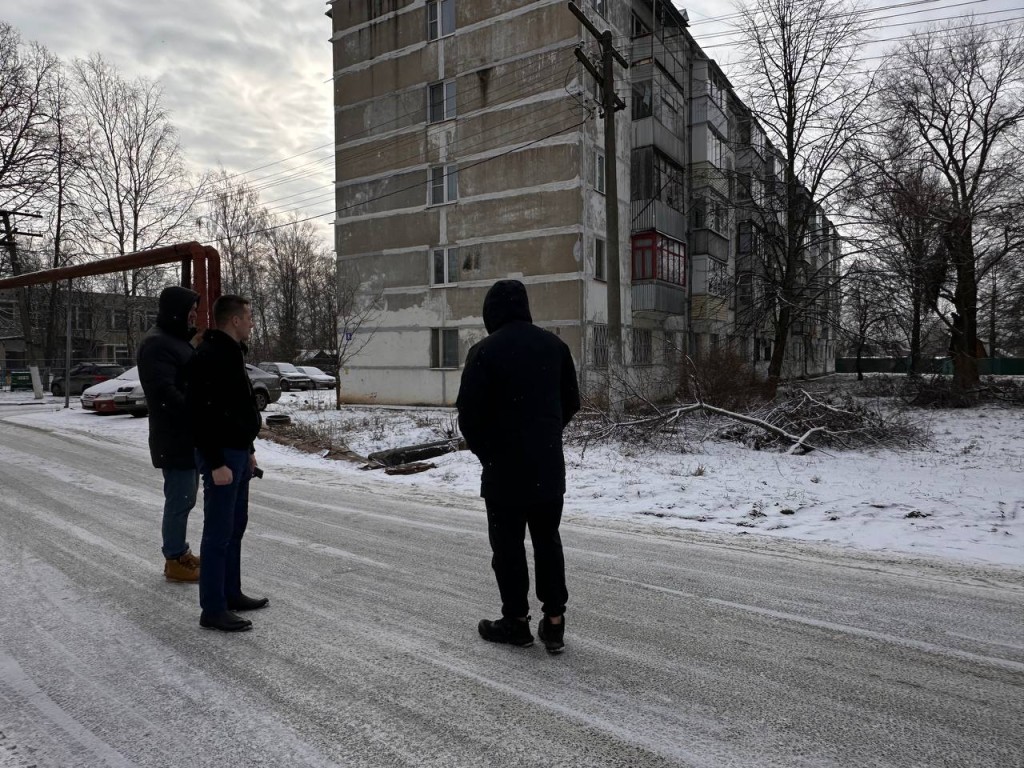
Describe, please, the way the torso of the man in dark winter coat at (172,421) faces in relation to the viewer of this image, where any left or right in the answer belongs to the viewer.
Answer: facing to the right of the viewer

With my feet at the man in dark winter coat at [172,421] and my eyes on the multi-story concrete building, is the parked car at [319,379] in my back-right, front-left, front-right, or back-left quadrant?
front-left

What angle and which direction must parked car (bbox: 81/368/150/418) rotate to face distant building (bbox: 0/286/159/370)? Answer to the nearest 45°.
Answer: approximately 135° to its right

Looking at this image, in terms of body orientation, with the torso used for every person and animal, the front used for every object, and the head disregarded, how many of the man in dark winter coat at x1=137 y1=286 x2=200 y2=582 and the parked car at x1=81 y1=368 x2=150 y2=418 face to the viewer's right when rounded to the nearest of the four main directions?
1

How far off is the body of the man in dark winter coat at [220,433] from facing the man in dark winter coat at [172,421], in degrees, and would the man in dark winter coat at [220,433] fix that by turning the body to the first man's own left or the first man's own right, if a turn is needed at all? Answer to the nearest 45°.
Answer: approximately 90° to the first man's own left

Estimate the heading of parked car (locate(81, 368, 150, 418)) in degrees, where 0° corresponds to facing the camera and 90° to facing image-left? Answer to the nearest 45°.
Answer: approximately 45°

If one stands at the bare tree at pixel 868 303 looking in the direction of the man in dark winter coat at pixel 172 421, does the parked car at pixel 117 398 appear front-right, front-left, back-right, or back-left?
front-right

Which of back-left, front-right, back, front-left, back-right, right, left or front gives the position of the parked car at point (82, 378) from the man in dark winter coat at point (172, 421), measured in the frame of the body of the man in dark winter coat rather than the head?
left

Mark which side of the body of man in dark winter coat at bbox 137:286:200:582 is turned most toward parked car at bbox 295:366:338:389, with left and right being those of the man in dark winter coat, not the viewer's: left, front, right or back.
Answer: left

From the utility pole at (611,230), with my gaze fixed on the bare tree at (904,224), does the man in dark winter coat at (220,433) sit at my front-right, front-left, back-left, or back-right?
back-right

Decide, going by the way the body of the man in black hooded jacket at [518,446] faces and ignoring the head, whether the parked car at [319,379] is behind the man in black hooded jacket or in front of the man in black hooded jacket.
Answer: in front

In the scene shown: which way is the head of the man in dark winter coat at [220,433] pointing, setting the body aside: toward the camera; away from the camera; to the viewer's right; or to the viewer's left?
to the viewer's right

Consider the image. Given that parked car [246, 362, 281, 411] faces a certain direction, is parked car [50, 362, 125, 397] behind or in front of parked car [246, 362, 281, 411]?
behind

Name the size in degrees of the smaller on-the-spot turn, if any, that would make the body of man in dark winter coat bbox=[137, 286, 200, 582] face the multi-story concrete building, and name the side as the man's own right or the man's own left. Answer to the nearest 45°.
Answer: approximately 45° to the man's own left

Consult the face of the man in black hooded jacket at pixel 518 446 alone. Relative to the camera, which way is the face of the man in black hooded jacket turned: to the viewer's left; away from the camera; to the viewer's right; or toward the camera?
away from the camera
